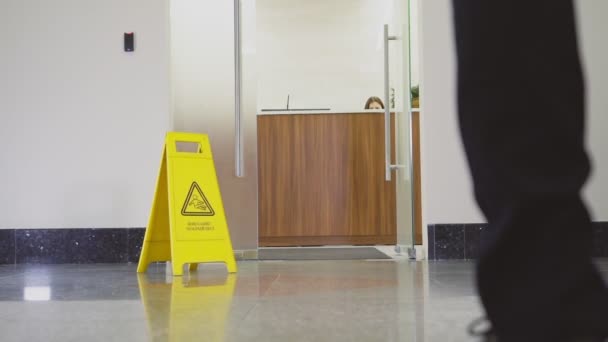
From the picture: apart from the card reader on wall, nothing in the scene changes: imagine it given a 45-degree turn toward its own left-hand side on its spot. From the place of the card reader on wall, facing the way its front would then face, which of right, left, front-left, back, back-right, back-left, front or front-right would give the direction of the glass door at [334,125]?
left

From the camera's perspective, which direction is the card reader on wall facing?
toward the camera

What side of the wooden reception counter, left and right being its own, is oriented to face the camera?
front

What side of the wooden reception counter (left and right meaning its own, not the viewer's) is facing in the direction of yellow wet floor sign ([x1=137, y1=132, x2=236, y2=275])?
front

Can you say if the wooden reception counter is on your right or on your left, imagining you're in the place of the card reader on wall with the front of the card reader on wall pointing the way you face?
on your left

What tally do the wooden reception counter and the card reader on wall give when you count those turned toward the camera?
2

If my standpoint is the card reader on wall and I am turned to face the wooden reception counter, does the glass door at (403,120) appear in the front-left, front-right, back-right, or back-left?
front-right

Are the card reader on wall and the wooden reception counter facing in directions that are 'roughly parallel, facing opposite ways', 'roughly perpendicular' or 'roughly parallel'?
roughly parallel

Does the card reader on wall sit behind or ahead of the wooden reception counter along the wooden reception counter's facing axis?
ahead

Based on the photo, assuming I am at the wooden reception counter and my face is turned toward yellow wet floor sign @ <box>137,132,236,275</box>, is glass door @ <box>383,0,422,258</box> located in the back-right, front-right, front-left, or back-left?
front-left
